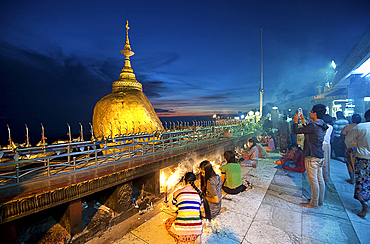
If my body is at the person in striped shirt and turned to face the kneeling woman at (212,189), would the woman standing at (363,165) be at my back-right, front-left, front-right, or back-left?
front-right

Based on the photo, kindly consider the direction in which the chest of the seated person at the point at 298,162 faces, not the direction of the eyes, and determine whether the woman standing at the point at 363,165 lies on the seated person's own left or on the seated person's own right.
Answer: on the seated person's own left

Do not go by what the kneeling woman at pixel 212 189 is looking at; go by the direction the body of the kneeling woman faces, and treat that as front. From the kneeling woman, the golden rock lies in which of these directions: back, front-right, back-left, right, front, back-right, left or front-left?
front-right

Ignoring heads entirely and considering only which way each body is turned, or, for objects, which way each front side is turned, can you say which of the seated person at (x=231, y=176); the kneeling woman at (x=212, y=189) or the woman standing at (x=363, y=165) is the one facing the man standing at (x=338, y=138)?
the woman standing at (x=363, y=165)

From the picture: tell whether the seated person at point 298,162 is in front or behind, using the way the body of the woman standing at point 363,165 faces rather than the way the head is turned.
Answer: in front

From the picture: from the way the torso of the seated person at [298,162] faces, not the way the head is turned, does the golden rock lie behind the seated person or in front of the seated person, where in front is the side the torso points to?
in front

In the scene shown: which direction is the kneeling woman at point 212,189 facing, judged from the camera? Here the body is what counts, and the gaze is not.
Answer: to the viewer's left

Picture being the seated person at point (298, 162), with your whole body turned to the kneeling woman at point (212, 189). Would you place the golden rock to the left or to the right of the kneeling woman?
right

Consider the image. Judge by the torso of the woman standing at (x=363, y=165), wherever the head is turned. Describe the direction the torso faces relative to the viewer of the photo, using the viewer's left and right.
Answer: facing away from the viewer

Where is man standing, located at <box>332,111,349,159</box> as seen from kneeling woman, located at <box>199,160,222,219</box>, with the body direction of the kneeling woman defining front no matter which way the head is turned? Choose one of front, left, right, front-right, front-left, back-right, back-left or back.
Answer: back-right

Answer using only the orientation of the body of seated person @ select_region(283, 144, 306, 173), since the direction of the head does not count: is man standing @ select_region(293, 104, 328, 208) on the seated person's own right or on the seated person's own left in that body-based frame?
on the seated person's own left

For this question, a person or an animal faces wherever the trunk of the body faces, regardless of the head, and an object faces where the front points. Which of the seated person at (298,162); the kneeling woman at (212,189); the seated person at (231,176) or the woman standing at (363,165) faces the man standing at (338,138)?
the woman standing at (363,165)

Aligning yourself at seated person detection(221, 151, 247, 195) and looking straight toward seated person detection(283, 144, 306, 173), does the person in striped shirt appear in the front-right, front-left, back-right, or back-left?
back-right

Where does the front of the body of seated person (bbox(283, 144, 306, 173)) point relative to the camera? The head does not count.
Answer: to the viewer's left

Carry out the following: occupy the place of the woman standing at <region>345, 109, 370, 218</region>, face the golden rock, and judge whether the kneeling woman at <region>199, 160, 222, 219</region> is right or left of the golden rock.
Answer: left

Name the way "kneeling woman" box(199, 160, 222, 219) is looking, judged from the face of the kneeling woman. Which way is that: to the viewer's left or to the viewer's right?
to the viewer's left
